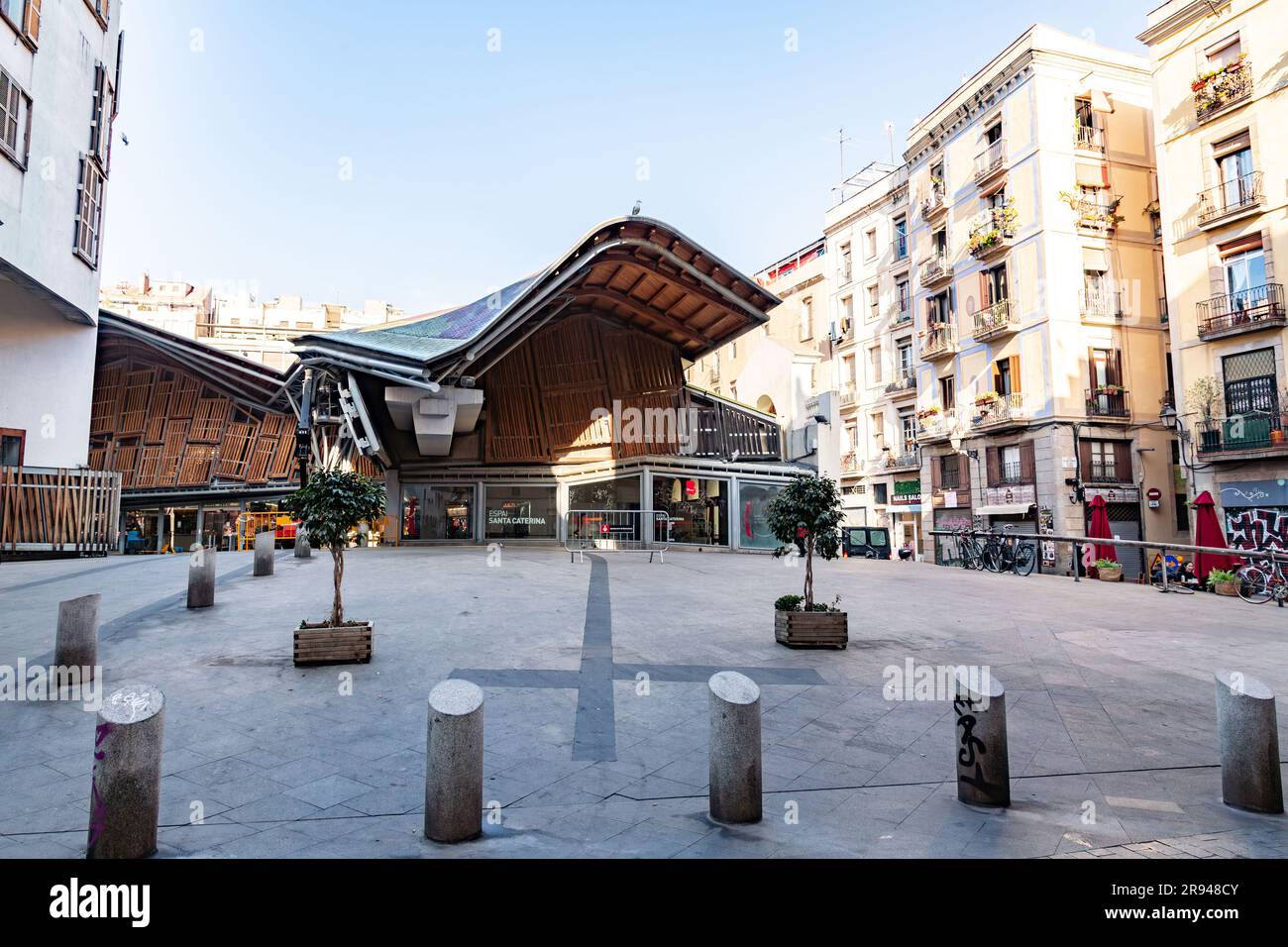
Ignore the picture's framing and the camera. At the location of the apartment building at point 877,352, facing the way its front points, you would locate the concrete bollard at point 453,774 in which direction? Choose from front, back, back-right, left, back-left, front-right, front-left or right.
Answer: front-left

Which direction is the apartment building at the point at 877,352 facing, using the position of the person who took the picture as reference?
facing the viewer and to the left of the viewer

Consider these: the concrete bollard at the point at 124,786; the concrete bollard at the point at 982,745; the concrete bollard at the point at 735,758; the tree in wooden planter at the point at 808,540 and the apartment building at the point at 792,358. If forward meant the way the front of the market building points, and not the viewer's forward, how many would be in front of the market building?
4

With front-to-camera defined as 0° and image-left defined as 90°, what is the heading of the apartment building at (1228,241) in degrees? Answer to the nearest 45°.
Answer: approximately 45°

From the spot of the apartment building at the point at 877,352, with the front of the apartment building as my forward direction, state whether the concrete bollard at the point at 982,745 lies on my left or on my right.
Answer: on my left

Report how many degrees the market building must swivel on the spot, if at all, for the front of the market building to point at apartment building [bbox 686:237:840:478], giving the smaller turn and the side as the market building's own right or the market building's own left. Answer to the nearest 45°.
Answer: approximately 135° to the market building's own left

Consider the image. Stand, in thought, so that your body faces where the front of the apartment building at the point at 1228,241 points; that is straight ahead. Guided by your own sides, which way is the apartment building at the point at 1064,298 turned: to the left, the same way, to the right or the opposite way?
the same way

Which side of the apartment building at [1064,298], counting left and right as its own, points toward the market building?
front

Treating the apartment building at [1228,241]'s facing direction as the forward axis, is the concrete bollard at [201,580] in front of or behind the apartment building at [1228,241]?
in front

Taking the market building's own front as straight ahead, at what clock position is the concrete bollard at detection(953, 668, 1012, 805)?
The concrete bollard is roughly at 12 o'clock from the market building.

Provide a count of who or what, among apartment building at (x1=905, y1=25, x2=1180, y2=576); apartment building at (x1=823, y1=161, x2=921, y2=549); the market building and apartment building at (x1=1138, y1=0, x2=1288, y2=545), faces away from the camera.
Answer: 0

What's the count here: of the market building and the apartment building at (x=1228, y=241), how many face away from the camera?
0

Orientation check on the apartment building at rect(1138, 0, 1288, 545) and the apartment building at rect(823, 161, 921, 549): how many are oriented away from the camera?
0

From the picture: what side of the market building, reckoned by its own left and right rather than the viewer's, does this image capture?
front

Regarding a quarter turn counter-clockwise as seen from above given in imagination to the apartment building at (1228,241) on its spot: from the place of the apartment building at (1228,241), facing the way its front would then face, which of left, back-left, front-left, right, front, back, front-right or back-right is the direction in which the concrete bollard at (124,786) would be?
front-right

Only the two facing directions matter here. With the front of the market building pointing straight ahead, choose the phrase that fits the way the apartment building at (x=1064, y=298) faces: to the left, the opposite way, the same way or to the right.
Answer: to the right

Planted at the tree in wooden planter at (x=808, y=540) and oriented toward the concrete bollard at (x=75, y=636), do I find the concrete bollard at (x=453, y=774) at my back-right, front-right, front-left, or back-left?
front-left
